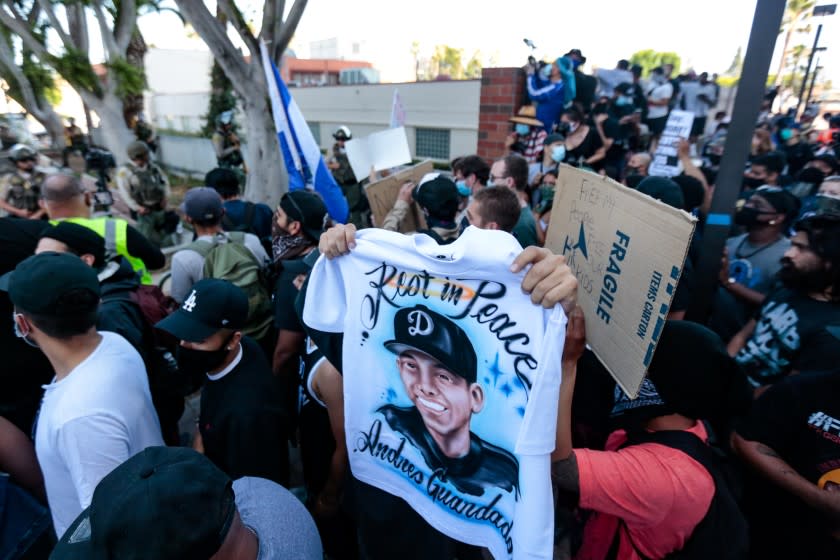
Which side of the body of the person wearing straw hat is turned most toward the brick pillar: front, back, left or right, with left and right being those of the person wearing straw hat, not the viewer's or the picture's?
right

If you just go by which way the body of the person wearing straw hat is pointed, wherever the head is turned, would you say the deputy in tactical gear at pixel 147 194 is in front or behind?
in front

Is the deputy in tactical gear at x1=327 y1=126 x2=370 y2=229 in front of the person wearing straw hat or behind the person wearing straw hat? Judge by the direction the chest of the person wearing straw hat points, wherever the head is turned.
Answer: in front

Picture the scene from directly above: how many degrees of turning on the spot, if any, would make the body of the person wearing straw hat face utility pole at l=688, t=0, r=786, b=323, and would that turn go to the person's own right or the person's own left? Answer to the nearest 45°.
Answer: approximately 45° to the person's own left

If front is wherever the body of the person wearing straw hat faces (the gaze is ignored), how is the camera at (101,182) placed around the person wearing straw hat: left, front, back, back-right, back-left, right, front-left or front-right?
front-right

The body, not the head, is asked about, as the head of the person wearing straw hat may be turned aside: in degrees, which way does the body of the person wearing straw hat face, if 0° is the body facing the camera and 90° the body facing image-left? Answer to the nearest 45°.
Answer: approximately 45°

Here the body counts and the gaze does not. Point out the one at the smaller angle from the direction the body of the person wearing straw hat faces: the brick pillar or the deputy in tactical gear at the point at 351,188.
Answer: the deputy in tactical gear

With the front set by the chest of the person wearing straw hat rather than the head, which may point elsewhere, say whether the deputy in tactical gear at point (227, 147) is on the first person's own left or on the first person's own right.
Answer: on the first person's own right
